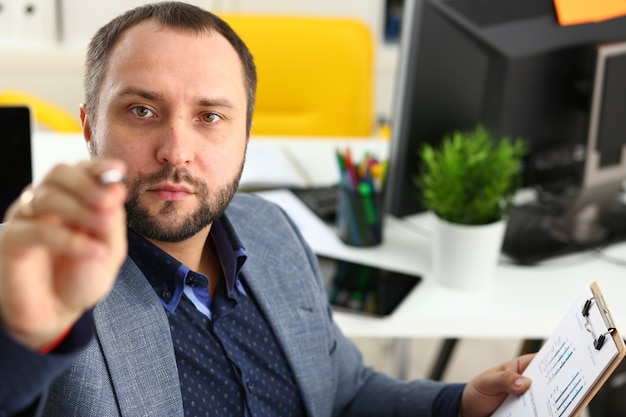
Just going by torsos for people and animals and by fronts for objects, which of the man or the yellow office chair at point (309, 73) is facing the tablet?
the yellow office chair

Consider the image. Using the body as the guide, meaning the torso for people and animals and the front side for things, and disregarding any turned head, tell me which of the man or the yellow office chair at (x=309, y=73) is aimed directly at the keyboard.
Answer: the yellow office chair

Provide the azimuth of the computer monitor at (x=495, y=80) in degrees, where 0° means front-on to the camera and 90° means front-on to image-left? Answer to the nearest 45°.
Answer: approximately 135°

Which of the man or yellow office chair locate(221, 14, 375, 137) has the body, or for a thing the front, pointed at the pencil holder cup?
the yellow office chair

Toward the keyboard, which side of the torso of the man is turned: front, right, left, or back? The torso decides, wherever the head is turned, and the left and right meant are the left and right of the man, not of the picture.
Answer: back

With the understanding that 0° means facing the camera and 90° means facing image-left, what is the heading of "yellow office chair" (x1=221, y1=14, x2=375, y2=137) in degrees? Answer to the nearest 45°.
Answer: approximately 0°
